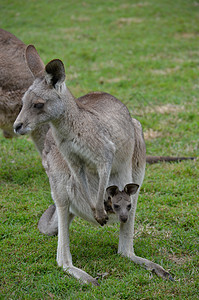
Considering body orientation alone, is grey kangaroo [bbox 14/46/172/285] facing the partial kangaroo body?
no

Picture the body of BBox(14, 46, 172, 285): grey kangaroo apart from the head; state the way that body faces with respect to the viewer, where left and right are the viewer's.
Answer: facing the viewer
